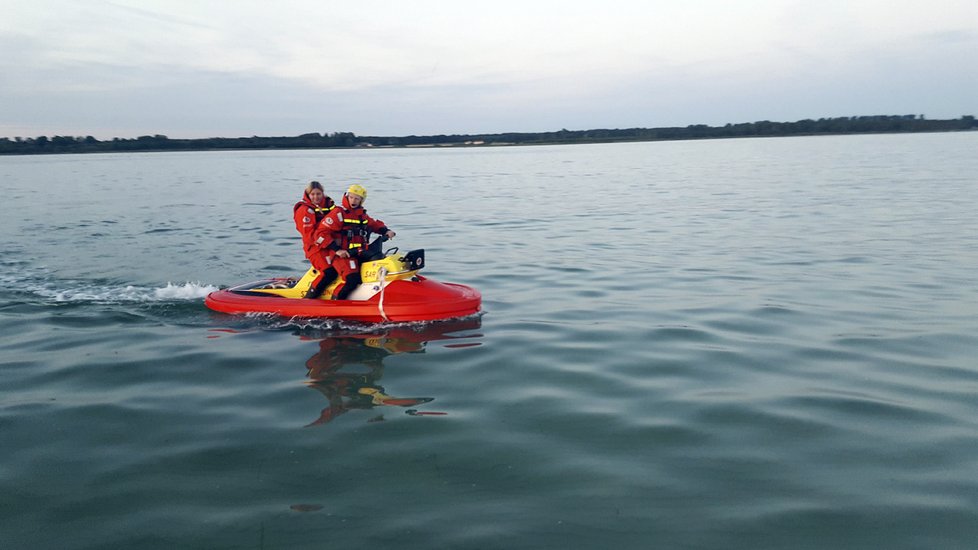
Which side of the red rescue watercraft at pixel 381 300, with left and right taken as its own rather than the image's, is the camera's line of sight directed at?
right

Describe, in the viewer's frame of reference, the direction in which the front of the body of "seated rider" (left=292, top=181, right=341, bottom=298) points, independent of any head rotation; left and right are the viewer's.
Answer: facing the viewer and to the right of the viewer

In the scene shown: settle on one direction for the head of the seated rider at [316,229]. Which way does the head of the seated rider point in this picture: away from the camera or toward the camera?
toward the camera

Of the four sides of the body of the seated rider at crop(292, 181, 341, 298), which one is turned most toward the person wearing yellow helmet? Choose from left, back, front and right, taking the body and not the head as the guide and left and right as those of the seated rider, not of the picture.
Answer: front
